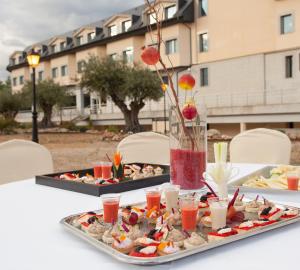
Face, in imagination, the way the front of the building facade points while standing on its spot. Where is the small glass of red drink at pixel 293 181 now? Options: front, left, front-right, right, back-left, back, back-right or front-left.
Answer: front-left

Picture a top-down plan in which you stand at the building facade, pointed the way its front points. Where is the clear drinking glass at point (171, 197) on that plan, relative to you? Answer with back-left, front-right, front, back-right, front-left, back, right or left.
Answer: front-left

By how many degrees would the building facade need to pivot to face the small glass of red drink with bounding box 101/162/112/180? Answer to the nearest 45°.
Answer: approximately 45° to its left

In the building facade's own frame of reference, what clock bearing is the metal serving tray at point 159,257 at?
The metal serving tray is roughly at 11 o'clock from the building facade.

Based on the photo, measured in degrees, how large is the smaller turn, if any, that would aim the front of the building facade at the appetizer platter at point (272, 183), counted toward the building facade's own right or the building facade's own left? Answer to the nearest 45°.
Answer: approximately 45° to the building facade's own left

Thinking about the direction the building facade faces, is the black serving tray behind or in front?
in front

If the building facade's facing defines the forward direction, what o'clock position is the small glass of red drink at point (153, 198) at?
The small glass of red drink is roughly at 11 o'clock from the building facade.

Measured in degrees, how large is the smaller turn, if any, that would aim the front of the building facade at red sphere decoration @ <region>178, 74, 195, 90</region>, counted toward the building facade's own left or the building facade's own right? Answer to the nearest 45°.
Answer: approximately 45° to the building facade's own left

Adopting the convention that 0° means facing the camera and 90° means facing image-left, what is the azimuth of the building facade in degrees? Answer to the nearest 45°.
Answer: approximately 45°

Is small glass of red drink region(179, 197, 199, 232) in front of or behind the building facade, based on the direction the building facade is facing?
in front

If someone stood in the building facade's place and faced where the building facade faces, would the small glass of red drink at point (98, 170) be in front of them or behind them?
in front

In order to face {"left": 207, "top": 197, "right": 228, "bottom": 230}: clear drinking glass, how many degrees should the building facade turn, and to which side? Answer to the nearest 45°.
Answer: approximately 45° to its left

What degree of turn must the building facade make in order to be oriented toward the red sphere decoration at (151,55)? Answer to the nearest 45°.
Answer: approximately 45° to its left

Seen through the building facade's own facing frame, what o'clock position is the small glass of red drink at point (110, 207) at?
The small glass of red drink is roughly at 11 o'clock from the building facade.
